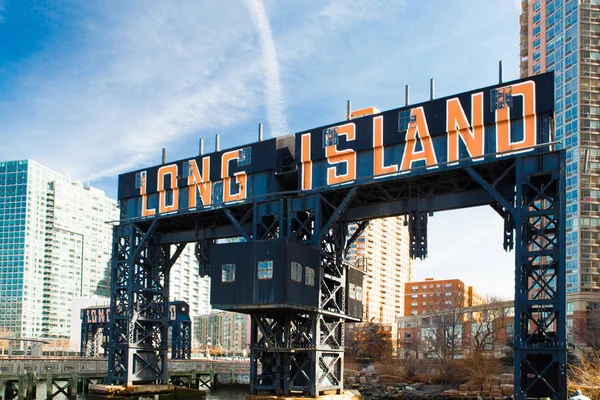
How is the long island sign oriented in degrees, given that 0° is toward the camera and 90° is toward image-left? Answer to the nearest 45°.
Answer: approximately 45°
